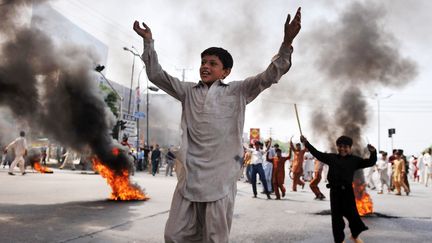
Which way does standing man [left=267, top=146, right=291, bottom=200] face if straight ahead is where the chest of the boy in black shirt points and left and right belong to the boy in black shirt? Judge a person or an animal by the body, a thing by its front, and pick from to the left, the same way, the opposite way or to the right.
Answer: the same way

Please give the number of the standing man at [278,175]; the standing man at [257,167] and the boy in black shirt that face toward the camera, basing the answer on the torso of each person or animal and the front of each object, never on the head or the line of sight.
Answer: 3

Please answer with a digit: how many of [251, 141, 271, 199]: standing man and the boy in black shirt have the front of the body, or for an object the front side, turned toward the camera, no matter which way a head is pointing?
2

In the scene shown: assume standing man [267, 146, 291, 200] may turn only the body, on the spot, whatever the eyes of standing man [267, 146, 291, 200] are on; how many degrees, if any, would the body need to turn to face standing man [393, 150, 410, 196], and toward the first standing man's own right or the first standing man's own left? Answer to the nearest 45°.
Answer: approximately 135° to the first standing man's own left

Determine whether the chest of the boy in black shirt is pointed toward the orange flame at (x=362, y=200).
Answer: no

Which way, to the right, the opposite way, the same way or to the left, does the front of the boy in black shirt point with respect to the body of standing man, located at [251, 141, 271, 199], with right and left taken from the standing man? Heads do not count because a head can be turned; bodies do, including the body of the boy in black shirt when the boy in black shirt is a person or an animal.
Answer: the same way

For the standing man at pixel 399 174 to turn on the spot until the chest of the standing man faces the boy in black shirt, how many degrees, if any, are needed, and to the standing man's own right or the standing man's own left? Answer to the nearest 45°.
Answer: approximately 45° to the standing man's own left

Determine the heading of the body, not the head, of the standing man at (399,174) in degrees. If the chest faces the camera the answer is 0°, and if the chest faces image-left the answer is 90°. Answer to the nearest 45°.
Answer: approximately 45°

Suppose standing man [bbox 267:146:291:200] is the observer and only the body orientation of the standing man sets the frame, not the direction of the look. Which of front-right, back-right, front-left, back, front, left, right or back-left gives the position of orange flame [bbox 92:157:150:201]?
front-right

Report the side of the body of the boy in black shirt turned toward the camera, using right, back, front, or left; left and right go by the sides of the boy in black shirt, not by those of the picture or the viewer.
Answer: front

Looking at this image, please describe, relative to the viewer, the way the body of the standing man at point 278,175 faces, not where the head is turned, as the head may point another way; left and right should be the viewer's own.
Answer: facing the viewer

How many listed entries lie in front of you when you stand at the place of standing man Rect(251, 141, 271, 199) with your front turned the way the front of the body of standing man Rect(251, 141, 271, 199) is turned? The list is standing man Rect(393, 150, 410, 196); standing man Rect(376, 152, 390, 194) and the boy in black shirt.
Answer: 1

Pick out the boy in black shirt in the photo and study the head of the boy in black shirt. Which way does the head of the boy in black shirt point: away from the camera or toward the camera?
toward the camera

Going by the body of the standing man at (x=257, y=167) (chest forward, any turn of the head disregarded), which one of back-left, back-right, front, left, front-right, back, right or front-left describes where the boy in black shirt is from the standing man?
front
